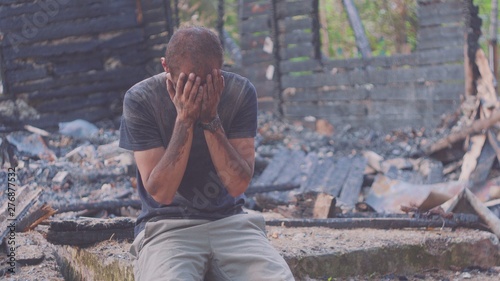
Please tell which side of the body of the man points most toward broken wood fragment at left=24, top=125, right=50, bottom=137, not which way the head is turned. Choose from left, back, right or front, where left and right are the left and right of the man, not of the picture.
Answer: back

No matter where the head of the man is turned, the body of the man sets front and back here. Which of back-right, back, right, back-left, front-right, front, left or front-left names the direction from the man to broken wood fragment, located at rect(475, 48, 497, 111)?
back-left

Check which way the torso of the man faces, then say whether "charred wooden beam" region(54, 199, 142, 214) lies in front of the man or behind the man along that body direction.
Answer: behind

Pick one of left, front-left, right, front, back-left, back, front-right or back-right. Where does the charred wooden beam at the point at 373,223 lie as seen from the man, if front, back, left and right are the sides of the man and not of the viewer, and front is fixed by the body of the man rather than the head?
back-left

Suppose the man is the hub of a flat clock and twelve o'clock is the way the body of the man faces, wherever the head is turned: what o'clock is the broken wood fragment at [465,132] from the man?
The broken wood fragment is roughly at 7 o'clock from the man.

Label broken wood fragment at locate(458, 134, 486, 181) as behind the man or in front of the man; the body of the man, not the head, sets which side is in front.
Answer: behind

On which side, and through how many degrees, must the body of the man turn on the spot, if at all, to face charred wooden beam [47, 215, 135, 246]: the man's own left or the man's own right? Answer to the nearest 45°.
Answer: approximately 135° to the man's own right

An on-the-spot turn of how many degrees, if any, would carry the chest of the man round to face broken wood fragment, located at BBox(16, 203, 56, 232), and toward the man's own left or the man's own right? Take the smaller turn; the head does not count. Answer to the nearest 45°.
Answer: approximately 135° to the man's own right

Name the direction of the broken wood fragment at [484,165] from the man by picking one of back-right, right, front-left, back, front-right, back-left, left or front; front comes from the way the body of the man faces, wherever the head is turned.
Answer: back-left

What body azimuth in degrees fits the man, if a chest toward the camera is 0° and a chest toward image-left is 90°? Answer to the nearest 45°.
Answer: approximately 0°
